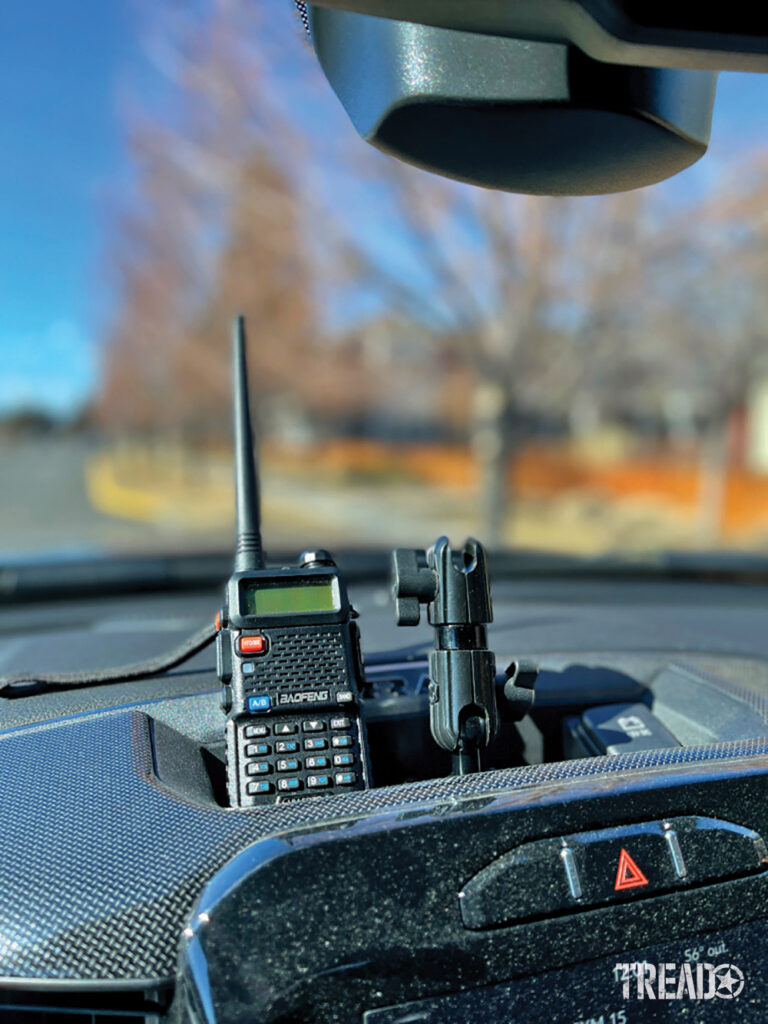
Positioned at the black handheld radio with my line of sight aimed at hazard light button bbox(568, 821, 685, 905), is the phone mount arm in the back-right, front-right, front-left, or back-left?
front-left

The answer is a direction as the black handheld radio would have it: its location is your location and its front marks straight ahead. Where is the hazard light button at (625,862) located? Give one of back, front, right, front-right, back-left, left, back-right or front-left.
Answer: front-left

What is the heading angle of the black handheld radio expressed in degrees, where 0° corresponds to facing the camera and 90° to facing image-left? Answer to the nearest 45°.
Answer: approximately 0°

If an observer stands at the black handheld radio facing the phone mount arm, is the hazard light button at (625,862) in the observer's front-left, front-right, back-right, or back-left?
front-right
